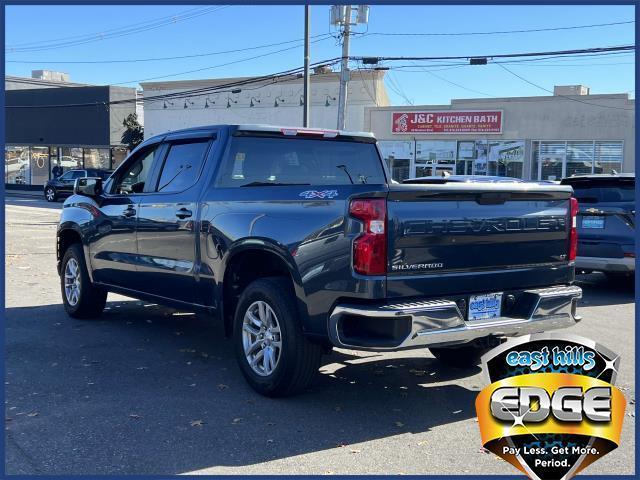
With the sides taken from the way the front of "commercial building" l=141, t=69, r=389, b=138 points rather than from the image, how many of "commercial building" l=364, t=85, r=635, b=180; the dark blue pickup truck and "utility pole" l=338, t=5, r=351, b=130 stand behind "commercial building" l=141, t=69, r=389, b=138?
0

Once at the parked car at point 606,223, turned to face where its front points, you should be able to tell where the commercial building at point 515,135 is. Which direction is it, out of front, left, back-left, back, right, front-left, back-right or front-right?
front

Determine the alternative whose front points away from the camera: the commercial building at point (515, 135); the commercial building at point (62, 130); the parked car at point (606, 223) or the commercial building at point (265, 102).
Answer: the parked car

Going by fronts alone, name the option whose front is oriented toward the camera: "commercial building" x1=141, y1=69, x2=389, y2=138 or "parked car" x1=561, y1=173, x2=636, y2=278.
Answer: the commercial building

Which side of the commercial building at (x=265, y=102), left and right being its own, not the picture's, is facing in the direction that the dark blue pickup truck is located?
front

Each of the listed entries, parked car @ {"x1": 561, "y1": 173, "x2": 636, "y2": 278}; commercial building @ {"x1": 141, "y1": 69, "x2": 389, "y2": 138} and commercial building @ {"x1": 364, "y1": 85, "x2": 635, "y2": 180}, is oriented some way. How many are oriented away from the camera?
1

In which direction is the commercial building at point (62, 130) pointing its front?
toward the camera

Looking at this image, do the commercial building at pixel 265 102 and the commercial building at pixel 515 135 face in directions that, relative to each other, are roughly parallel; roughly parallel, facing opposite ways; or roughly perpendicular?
roughly parallel

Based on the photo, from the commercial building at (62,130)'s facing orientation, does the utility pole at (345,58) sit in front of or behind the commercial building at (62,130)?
in front

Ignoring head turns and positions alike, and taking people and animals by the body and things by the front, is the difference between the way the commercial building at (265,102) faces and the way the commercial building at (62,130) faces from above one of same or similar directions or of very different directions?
same or similar directions

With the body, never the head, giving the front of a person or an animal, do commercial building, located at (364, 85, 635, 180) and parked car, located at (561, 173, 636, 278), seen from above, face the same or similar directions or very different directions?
very different directions

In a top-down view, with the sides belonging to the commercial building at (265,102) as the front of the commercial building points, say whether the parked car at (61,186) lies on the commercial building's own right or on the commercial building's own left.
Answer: on the commercial building's own right

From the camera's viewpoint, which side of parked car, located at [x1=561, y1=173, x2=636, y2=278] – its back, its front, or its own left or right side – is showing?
back

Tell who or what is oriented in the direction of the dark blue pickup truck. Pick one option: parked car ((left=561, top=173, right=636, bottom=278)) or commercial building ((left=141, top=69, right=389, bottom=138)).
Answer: the commercial building

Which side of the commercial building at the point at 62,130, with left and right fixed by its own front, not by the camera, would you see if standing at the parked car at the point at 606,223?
front

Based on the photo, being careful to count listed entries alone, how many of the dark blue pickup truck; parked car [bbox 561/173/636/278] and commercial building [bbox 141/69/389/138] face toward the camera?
1

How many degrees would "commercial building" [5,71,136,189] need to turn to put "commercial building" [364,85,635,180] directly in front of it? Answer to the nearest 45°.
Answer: approximately 45° to its left

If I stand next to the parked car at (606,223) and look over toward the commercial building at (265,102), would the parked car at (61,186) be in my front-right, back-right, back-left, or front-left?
front-left

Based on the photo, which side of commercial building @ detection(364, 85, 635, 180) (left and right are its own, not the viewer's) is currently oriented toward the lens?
front

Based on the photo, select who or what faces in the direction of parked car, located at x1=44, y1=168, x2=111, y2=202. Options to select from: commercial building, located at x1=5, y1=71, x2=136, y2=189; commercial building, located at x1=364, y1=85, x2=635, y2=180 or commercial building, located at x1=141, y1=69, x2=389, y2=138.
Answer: commercial building, located at x1=5, y1=71, x2=136, y2=189

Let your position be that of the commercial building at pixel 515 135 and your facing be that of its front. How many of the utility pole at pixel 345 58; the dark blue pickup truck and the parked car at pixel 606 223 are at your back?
0
